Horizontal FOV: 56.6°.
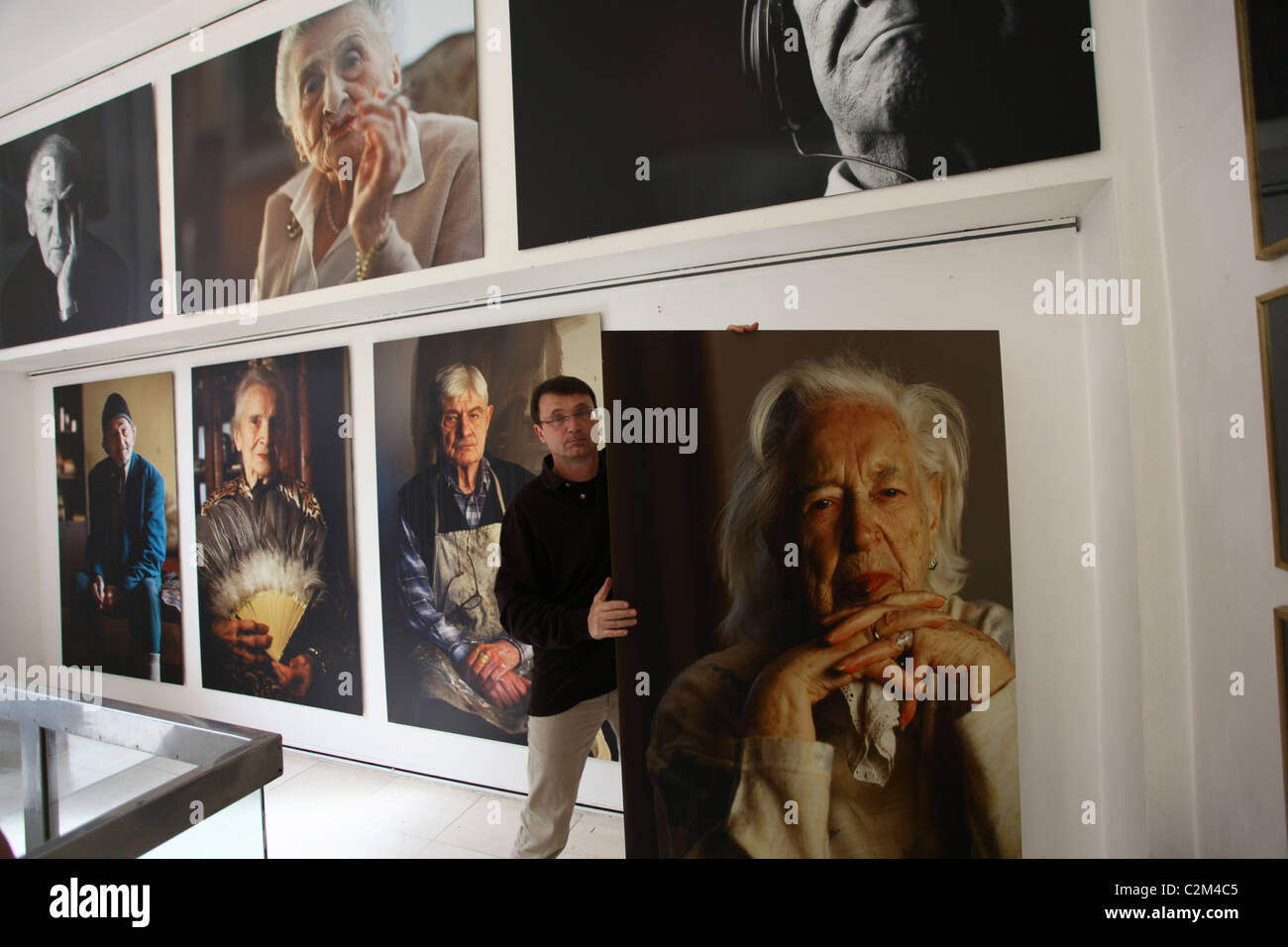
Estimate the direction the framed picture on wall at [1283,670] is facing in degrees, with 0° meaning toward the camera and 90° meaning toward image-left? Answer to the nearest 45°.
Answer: approximately 45°

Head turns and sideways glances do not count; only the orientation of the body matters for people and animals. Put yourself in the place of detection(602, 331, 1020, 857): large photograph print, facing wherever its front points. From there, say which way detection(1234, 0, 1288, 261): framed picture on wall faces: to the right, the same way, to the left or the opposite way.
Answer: to the right

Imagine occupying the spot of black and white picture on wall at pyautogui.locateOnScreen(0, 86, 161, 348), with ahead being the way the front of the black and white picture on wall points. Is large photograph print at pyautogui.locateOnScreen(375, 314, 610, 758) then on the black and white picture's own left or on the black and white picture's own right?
on the black and white picture's own left

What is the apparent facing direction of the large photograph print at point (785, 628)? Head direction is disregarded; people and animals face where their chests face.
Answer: toward the camera

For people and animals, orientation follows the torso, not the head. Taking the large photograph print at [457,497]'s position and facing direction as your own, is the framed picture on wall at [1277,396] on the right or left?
on its left

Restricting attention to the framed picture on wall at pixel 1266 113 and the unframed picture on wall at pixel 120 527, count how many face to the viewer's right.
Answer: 0

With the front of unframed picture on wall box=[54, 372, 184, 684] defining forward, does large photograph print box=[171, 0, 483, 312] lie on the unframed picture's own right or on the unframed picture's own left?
on the unframed picture's own left

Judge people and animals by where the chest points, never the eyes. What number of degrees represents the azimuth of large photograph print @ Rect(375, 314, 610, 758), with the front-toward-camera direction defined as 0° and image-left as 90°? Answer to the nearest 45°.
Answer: approximately 45°

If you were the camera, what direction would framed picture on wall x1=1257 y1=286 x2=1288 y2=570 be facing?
facing the viewer and to the left of the viewer
